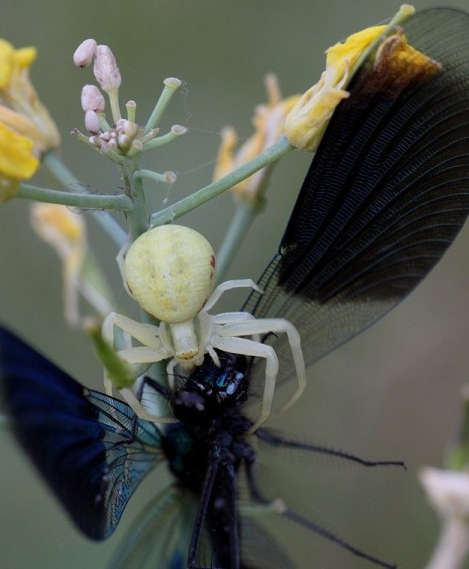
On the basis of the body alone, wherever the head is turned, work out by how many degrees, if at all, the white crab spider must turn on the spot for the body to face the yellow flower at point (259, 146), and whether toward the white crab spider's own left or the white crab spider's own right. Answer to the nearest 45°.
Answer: approximately 135° to the white crab spider's own left

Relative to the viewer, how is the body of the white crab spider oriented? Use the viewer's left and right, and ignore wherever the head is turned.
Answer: facing the viewer
